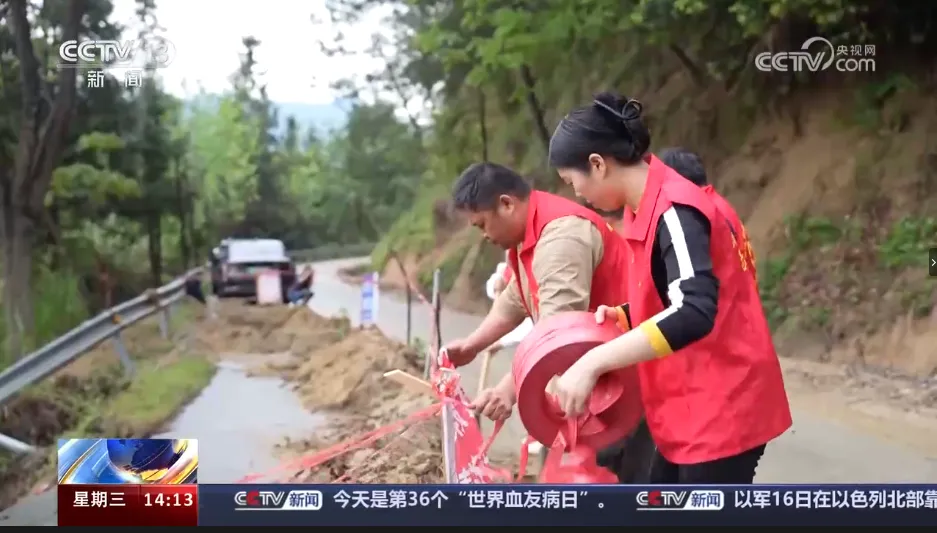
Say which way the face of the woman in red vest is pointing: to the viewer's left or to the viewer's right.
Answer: to the viewer's left

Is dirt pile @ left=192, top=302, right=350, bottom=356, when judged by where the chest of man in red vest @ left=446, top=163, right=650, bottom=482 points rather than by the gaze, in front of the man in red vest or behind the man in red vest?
in front

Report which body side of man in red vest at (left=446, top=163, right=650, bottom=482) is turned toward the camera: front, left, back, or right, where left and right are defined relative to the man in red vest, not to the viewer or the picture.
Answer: left

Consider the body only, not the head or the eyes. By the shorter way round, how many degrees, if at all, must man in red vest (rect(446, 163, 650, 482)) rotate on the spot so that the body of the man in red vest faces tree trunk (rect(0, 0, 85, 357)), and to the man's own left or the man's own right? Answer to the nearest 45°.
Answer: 0° — they already face it

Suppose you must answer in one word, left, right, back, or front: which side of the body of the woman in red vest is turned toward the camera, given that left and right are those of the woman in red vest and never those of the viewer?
left

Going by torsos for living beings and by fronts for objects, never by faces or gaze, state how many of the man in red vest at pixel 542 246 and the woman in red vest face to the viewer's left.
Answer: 2

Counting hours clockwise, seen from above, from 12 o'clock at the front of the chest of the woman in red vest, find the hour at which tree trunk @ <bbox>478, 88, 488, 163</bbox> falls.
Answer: The tree trunk is roughly at 2 o'clock from the woman in red vest.

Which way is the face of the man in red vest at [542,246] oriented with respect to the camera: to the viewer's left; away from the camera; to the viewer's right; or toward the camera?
to the viewer's left

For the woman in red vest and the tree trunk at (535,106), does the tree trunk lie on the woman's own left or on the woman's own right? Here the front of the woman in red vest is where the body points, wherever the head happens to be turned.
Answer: on the woman's own right
